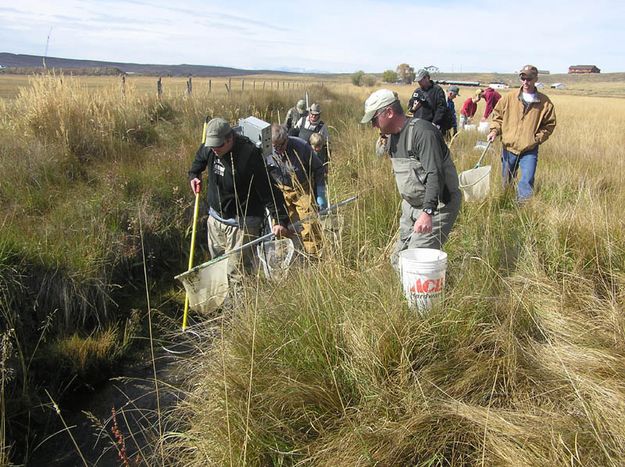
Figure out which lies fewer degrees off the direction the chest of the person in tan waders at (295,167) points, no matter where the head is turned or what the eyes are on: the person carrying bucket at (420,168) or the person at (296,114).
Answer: the person carrying bucket

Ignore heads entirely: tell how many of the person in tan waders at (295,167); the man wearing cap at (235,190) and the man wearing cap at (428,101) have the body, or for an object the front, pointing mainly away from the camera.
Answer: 0

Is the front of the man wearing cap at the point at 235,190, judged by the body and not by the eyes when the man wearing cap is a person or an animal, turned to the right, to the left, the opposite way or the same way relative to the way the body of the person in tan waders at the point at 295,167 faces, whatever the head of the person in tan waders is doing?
the same way

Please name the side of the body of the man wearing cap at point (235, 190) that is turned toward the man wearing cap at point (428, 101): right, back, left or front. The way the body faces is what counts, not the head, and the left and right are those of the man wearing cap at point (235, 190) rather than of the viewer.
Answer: back

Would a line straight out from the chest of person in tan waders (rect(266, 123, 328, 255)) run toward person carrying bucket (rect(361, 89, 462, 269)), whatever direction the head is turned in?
no

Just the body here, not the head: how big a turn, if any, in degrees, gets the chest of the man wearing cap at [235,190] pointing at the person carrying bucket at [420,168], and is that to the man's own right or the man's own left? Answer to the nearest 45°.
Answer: approximately 90° to the man's own left

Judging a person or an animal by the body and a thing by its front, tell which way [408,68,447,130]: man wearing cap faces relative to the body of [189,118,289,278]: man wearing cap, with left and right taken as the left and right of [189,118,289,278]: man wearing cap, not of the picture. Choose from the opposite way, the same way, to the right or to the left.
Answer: the same way

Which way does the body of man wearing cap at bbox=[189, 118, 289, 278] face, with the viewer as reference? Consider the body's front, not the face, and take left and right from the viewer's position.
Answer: facing the viewer and to the left of the viewer

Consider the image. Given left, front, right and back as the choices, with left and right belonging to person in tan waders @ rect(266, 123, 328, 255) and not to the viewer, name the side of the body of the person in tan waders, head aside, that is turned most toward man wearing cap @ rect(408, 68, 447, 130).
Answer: back

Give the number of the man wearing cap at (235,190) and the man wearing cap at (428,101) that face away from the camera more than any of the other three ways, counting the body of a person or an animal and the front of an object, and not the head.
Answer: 0

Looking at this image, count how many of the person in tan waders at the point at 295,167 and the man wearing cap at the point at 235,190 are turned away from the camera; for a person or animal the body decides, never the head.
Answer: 0

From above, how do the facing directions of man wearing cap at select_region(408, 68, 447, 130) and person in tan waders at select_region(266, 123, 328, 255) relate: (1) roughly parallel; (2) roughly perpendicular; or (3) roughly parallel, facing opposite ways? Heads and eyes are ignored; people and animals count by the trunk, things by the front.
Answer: roughly parallel

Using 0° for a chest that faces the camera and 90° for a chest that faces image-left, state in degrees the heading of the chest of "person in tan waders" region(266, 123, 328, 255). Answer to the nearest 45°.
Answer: approximately 45°

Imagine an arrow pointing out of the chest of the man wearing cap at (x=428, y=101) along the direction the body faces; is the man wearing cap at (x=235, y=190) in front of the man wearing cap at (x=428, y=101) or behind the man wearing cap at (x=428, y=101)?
in front
